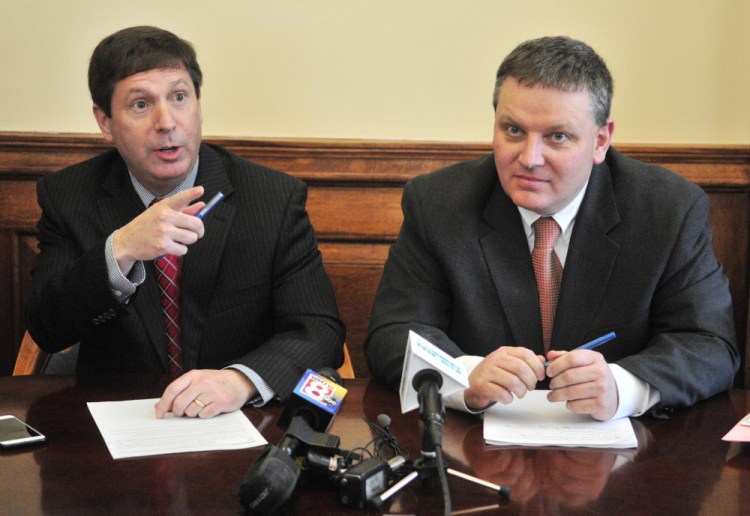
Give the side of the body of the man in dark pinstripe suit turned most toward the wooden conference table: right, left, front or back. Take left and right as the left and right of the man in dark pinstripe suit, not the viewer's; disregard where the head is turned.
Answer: front

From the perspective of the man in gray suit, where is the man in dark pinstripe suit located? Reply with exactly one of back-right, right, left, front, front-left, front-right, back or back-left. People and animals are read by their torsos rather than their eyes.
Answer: right

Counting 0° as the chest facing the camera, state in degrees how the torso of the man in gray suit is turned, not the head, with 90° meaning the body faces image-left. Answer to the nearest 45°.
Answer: approximately 0°

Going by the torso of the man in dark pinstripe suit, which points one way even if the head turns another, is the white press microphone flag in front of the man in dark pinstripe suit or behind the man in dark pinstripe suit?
in front

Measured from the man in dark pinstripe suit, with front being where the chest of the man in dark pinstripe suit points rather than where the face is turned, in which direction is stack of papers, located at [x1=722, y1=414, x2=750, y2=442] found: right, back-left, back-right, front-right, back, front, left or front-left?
front-left

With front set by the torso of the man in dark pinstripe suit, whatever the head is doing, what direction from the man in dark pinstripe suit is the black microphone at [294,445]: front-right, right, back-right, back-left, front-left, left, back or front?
front

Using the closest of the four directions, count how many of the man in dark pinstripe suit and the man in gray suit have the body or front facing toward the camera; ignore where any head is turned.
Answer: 2

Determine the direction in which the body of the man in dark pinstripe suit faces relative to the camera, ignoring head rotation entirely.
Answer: toward the camera

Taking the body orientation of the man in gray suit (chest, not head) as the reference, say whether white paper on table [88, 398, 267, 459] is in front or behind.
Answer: in front

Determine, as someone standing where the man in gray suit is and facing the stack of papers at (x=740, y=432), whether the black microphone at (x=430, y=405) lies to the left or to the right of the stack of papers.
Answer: right

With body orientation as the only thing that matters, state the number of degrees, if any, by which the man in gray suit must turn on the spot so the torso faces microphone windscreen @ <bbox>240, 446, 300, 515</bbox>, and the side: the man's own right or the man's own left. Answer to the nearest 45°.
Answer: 0° — they already face it
